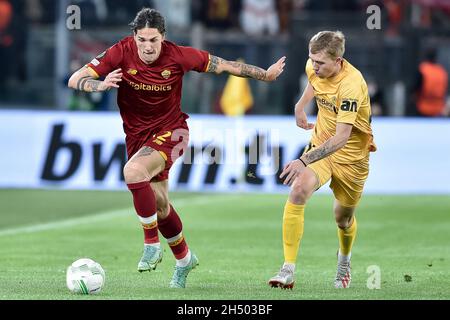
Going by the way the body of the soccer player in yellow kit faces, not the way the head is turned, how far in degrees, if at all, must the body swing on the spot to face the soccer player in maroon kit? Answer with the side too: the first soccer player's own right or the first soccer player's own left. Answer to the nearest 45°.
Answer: approximately 45° to the first soccer player's own right

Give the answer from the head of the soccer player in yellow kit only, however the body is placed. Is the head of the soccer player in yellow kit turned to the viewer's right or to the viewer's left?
to the viewer's left

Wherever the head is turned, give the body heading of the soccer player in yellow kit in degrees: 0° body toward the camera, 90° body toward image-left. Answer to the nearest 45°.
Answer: approximately 45°
